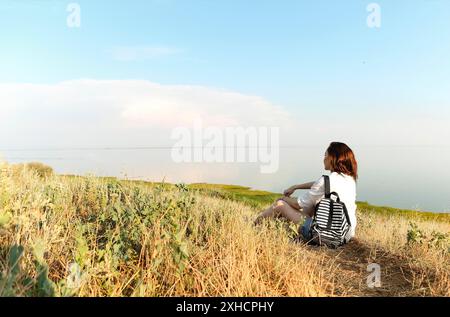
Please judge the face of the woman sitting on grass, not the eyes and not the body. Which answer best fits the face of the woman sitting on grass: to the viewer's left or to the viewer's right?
to the viewer's left

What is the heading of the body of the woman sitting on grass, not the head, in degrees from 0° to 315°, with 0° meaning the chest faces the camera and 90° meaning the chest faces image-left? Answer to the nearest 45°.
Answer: approximately 135°
